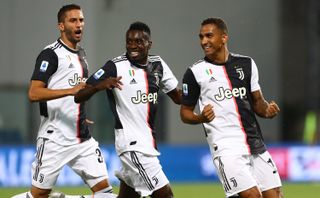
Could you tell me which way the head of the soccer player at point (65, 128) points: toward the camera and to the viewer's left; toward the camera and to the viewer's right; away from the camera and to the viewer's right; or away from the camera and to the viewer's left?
toward the camera and to the viewer's right

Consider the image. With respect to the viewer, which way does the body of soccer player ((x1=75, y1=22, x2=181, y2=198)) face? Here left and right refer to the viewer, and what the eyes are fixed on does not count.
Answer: facing the viewer and to the right of the viewer

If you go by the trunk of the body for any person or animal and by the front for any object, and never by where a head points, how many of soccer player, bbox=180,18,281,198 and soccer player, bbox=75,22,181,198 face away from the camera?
0

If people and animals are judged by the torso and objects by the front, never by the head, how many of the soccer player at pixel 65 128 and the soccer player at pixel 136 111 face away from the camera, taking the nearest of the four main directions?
0

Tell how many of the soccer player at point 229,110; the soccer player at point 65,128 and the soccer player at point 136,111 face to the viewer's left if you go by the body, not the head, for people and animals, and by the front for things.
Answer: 0

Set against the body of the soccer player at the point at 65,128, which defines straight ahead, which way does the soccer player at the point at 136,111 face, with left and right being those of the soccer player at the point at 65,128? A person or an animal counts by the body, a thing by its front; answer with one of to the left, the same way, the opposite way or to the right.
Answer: the same way

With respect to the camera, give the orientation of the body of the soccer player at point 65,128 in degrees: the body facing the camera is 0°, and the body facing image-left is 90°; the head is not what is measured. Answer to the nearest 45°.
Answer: approximately 315°

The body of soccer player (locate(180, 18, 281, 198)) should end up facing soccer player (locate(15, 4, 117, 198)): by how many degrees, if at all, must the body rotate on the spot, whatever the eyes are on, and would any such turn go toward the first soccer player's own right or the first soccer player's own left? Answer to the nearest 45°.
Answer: approximately 90° to the first soccer player's own right

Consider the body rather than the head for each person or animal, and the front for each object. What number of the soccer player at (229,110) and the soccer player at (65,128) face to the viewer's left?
0

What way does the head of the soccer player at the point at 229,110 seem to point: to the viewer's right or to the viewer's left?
to the viewer's left

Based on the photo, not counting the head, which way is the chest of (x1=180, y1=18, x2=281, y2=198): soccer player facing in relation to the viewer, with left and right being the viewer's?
facing the viewer

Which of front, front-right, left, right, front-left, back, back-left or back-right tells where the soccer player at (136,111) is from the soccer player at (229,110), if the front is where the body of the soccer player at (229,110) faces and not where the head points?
right
